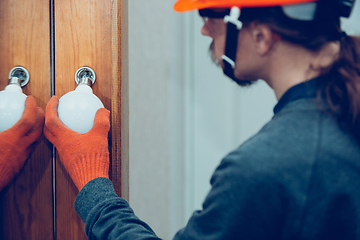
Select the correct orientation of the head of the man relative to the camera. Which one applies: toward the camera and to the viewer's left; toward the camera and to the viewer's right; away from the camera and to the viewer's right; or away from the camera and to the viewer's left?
away from the camera and to the viewer's left

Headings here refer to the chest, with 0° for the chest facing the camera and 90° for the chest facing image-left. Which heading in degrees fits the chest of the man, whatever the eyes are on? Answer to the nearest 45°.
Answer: approximately 135°
